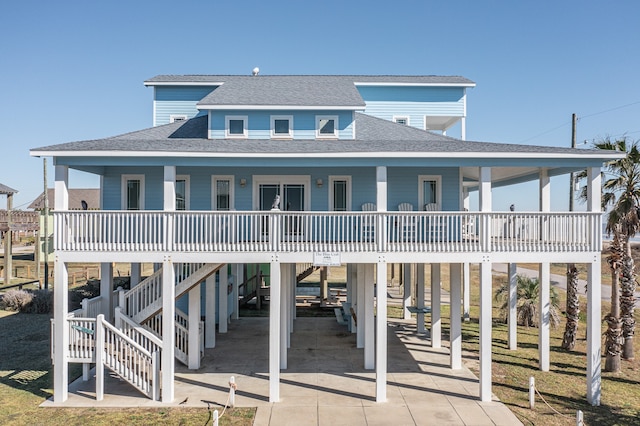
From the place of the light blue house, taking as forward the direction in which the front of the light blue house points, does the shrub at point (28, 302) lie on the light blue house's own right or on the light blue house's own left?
on the light blue house's own right

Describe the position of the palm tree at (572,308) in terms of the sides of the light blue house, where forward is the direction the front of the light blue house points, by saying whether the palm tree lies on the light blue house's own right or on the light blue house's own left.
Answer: on the light blue house's own left

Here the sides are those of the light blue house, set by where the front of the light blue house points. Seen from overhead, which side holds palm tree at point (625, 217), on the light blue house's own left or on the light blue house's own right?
on the light blue house's own left

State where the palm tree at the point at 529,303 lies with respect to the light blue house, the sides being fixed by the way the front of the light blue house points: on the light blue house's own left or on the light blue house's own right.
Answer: on the light blue house's own left

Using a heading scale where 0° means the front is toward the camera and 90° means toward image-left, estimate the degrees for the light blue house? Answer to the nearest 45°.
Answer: approximately 0°
